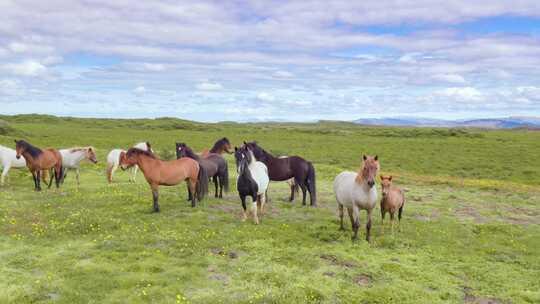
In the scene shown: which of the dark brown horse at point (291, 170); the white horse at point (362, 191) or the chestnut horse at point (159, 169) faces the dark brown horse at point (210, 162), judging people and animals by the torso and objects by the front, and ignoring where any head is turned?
the dark brown horse at point (291, 170)

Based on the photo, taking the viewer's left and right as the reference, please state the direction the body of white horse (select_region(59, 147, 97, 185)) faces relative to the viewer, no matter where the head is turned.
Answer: facing to the right of the viewer

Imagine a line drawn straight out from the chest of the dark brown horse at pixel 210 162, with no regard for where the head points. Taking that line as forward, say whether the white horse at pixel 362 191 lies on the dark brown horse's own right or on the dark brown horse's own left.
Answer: on the dark brown horse's own left

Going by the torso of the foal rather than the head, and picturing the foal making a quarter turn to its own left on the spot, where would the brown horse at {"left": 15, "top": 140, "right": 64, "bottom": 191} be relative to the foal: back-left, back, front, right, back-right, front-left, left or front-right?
back-right

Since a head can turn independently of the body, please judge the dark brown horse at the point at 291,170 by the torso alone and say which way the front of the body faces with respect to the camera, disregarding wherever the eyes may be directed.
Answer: to the viewer's left

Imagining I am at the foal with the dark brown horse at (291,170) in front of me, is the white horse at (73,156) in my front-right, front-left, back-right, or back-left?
front-left

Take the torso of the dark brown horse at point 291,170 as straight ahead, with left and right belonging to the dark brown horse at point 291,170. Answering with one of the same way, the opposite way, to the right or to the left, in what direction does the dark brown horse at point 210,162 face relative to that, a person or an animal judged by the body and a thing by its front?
the same way

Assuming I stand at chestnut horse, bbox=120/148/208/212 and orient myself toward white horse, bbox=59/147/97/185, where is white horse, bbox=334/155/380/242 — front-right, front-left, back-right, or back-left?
back-right

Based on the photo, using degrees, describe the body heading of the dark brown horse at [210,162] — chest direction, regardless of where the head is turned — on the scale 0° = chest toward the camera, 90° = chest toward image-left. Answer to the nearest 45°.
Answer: approximately 90°

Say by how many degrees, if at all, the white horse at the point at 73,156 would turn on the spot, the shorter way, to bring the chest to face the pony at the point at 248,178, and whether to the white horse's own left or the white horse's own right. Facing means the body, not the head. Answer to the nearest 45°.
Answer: approximately 45° to the white horse's own right

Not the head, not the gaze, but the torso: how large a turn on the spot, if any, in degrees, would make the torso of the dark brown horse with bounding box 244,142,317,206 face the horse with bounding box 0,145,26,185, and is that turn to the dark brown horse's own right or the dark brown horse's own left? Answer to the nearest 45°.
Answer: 0° — it already faces it

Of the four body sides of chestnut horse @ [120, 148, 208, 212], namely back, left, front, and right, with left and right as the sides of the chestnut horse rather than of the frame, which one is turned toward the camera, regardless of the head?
left

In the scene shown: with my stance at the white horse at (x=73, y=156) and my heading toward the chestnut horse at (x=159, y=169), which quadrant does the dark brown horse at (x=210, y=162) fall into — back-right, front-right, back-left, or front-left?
front-left

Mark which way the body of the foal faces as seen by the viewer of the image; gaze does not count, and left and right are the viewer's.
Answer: facing the viewer and to the left of the viewer
